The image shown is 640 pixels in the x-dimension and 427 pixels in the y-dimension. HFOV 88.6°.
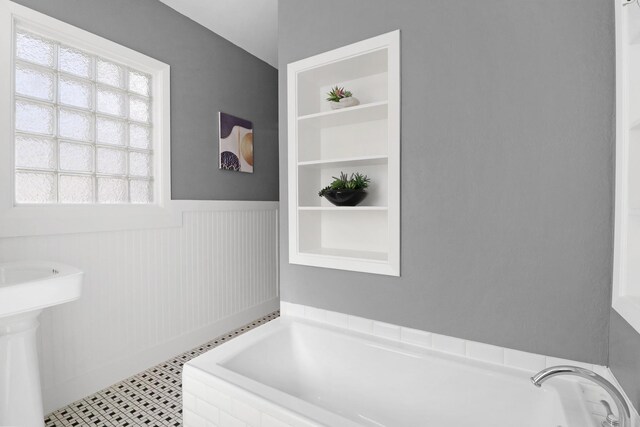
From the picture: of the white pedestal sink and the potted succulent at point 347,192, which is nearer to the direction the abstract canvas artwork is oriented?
the potted succulent

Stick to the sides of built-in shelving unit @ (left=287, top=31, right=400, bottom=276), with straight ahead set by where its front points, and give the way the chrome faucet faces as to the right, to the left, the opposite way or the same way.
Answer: to the right

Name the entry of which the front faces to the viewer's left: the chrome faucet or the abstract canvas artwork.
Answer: the chrome faucet

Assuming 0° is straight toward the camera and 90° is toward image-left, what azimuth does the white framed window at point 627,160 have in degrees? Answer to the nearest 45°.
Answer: approximately 90°

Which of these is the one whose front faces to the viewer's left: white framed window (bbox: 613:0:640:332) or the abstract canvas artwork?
the white framed window

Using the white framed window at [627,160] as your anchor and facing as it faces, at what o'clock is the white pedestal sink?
The white pedestal sink is roughly at 11 o'clock from the white framed window.

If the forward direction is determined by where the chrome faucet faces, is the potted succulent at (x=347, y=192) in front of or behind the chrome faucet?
in front

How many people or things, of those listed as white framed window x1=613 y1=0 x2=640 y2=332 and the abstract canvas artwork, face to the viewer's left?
1

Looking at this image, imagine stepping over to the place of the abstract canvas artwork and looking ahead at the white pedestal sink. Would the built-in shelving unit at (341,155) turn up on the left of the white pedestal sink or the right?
left

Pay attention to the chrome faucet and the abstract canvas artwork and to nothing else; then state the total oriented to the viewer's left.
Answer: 1

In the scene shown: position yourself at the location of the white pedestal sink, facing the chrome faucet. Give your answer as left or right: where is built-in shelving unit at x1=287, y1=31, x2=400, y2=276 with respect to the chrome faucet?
left

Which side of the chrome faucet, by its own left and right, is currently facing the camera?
left

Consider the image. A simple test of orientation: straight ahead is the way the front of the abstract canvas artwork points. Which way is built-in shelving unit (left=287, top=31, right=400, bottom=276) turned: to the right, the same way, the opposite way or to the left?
to the right

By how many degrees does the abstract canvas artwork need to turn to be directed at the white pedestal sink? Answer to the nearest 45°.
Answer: approximately 90° to its right

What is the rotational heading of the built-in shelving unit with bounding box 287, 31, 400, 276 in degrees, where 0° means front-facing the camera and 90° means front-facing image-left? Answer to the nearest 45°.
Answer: approximately 45°
